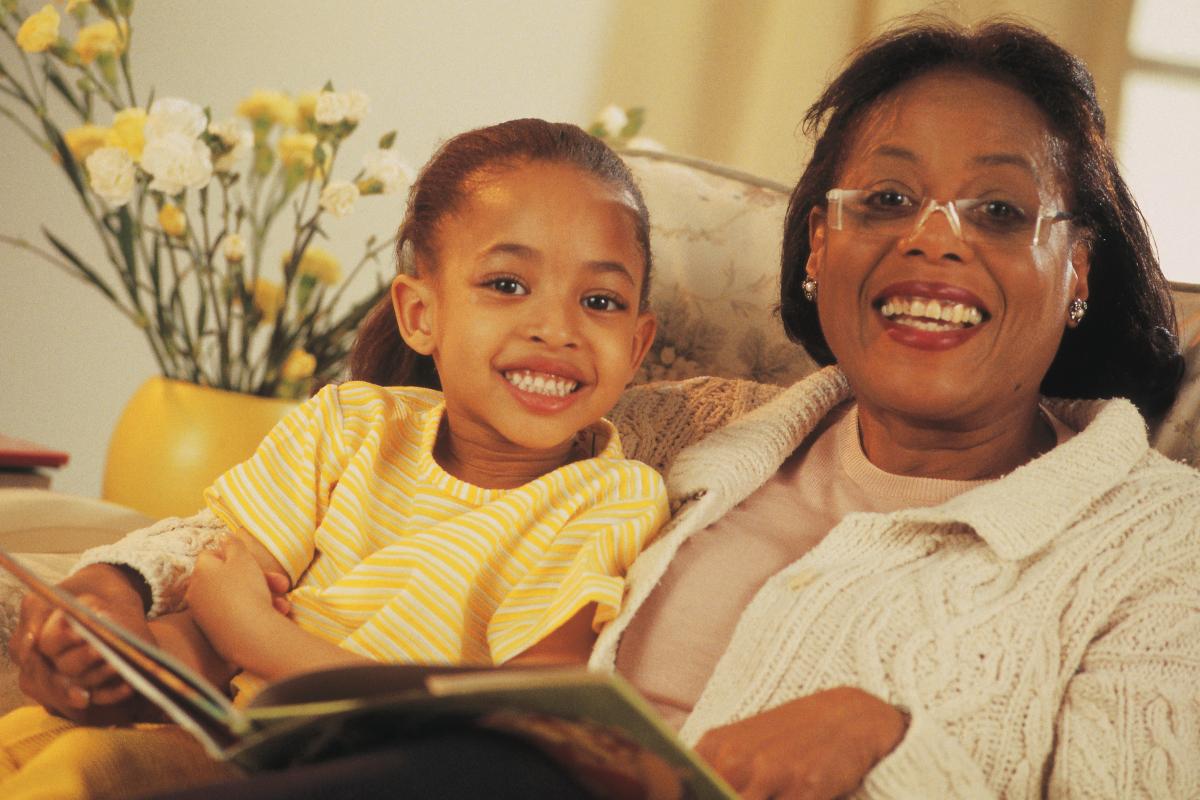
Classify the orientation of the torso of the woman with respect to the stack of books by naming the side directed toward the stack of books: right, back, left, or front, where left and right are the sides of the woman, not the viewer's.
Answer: right

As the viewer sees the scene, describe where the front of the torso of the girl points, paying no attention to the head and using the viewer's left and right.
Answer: facing the viewer

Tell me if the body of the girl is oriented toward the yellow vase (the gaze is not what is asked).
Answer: no

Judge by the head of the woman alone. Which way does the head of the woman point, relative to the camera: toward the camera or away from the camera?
toward the camera

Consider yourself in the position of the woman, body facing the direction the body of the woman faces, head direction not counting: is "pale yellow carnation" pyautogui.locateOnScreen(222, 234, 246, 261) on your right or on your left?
on your right

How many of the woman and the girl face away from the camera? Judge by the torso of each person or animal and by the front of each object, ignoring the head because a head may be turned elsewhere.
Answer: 0

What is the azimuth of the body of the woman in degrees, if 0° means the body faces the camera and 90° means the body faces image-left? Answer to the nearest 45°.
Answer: approximately 45°

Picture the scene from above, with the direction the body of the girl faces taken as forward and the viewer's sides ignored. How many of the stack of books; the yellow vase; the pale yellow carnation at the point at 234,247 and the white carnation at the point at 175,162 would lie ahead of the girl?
0

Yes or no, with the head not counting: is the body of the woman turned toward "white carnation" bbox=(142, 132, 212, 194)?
no

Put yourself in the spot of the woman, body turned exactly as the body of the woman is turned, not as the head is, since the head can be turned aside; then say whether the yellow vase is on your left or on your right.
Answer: on your right

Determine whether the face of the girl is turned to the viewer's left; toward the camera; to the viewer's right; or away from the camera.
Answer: toward the camera
